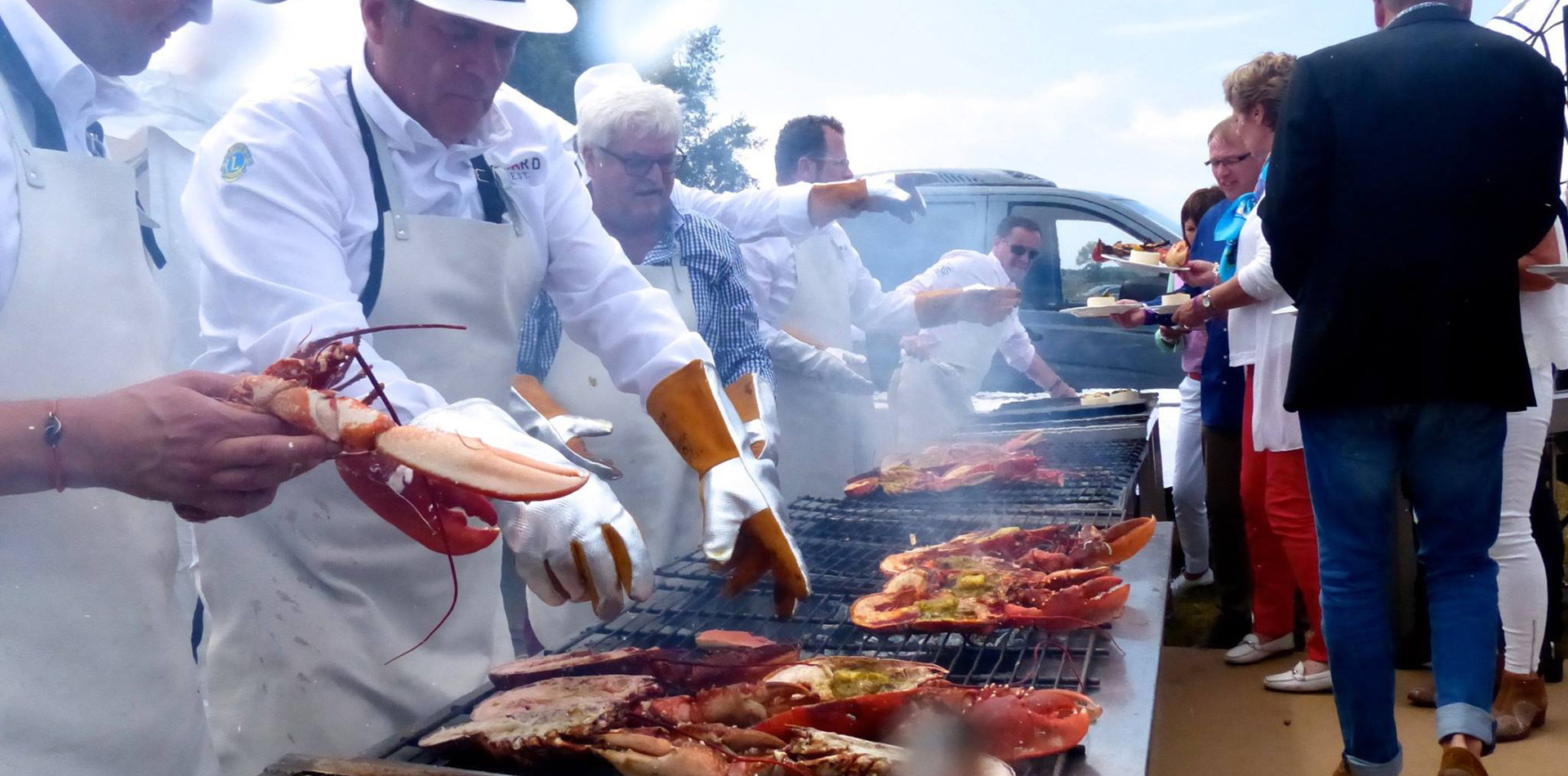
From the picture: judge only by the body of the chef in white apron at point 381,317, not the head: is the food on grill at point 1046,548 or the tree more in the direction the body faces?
the food on grill

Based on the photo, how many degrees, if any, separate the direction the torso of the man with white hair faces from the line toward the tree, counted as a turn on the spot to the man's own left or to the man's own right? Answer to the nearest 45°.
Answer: approximately 135° to the man's own left

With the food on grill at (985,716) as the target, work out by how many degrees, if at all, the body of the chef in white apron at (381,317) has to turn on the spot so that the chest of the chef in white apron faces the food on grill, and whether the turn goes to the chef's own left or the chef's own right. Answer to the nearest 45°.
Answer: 0° — they already face it

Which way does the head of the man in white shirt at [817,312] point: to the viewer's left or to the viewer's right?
to the viewer's right

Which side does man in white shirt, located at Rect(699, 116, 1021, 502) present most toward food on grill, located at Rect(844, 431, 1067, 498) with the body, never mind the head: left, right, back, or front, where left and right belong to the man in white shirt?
front

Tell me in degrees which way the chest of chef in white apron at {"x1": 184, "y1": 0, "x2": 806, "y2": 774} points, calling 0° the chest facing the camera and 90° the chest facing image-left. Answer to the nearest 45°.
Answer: approximately 315°

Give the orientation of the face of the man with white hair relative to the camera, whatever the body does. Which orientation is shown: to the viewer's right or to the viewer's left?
to the viewer's right

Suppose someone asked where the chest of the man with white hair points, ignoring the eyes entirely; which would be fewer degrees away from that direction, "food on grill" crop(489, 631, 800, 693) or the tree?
the food on grill

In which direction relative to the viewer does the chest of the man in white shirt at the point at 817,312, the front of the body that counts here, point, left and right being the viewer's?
facing the viewer and to the right of the viewer

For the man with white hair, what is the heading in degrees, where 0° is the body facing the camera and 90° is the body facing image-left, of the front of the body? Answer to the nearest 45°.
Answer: approximately 315°

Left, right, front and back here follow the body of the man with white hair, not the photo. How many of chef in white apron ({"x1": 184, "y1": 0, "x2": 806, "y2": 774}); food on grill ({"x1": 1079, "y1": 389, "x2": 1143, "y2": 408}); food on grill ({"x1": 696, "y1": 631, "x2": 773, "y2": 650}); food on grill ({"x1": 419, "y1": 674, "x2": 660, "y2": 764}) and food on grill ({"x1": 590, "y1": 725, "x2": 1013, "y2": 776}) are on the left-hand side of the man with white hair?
1

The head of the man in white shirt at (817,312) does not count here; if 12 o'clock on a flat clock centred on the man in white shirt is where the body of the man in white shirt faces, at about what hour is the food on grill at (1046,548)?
The food on grill is roughly at 1 o'clock from the man in white shirt.
